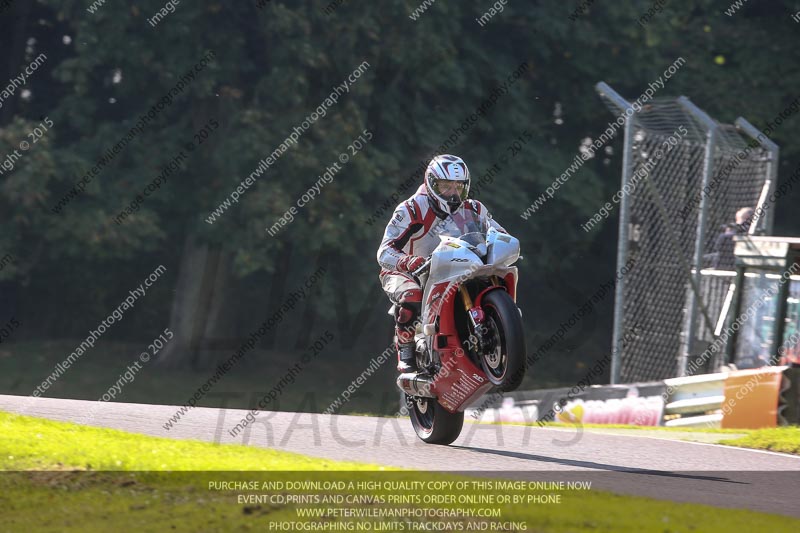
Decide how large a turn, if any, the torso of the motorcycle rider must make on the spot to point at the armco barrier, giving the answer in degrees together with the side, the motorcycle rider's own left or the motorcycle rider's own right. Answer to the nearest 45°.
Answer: approximately 90° to the motorcycle rider's own left

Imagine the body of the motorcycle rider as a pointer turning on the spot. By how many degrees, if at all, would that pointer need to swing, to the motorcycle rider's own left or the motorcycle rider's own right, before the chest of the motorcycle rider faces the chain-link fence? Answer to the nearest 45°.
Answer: approximately 90° to the motorcycle rider's own left

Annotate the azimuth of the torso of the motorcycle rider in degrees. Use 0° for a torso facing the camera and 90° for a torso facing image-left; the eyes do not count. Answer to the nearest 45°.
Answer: approximately 315°

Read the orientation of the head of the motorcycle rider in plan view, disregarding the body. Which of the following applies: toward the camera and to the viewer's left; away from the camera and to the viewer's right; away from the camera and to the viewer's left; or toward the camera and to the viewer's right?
toward the camera and to the viewer's right
